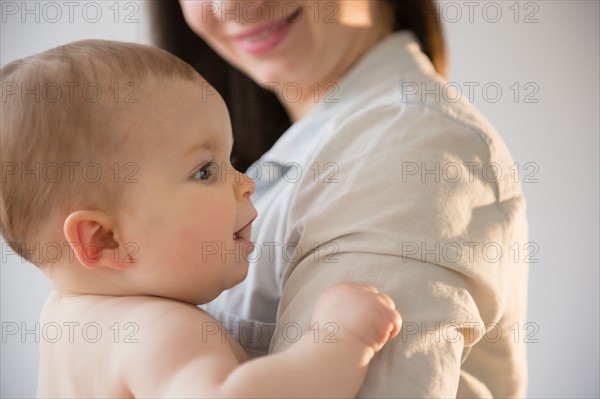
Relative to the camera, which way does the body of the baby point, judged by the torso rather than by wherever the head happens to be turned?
to the viewer's right

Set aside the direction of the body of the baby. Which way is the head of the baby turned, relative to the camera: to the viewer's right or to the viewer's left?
to the viewer's right

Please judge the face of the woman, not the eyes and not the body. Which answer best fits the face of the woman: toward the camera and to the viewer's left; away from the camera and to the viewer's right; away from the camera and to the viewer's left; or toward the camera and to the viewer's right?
toward the camera and to the viewer's left
